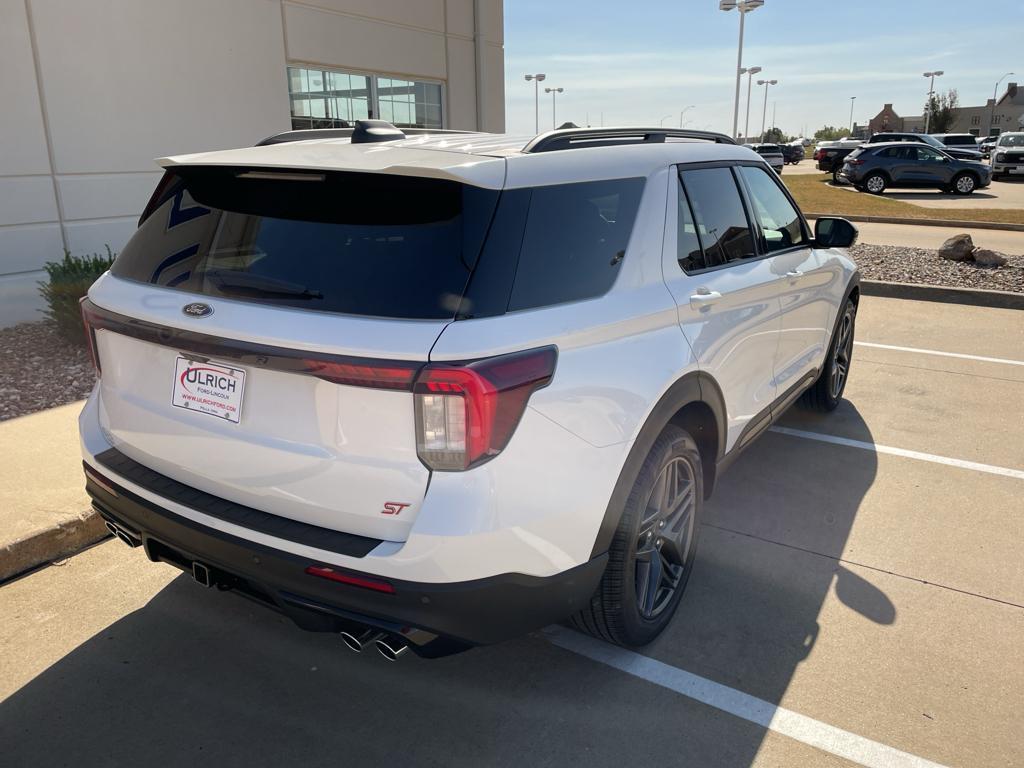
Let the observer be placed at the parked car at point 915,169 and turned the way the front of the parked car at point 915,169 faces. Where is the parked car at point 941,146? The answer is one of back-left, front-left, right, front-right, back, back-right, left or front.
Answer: left

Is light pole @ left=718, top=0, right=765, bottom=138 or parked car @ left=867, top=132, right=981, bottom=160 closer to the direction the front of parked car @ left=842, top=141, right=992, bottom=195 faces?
the parked car

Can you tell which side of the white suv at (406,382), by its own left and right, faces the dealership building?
left

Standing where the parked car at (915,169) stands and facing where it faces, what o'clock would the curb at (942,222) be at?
The curb is roughly at 3 o'clock from the parked car.

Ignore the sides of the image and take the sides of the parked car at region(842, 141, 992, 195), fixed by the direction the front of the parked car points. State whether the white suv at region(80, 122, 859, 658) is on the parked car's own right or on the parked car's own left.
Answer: on the parked car's own right

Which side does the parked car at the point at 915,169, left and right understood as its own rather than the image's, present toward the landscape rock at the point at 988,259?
right

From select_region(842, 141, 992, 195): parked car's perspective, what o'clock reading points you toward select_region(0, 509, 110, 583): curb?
The curb is roughly at 3 o'clock from the parked car.

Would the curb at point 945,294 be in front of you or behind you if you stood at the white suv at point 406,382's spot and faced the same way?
in front

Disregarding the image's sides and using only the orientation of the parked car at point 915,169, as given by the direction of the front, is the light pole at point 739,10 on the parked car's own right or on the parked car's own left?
on the parked car's own left

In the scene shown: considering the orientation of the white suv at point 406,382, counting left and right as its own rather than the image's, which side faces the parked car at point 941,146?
front

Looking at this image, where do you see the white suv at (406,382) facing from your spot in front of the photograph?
facing away from the viewer and to the right of the viewer

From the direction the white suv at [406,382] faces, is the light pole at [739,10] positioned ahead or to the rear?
ahead

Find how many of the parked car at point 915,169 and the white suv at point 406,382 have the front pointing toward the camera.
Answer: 0

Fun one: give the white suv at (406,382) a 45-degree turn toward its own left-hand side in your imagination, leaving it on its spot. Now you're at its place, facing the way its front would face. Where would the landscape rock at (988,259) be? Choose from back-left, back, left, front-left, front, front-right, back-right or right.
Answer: front-right

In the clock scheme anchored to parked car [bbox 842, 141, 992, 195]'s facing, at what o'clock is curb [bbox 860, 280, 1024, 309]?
The curb is roughly at 3 o'clock from the parked car.

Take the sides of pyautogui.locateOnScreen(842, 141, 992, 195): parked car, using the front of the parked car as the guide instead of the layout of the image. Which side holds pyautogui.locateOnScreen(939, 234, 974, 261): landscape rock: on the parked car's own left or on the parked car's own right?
on the parked car's own right

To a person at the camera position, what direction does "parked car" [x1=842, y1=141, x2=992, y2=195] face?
facing to the right of the viewer

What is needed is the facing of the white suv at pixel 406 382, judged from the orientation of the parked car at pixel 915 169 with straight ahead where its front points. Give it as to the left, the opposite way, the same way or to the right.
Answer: to the left
